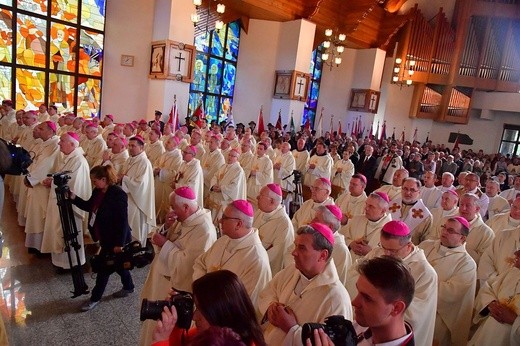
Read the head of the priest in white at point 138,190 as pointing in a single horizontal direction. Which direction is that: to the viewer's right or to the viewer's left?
to the viewer's left

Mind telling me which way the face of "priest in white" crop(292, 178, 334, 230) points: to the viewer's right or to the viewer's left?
to the viewer's left

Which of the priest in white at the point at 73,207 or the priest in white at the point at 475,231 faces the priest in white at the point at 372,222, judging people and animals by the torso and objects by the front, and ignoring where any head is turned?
the priest in white at the point at 475,231

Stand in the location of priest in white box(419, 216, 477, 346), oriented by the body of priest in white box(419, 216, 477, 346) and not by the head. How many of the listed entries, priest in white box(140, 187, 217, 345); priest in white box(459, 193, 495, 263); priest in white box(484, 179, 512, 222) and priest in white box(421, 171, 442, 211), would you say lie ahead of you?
1

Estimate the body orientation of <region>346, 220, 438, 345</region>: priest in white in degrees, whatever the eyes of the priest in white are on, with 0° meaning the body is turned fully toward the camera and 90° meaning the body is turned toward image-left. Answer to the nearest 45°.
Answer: approximately 45°

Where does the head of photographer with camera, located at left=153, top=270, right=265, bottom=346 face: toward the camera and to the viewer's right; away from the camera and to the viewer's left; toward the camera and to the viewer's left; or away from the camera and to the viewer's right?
away from the camera and to the viewer's left
